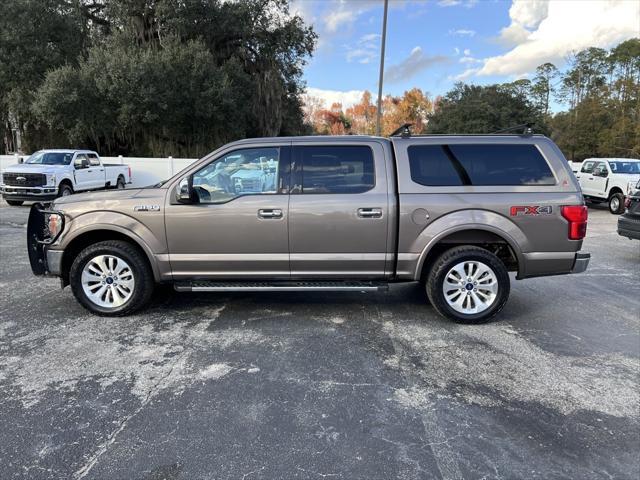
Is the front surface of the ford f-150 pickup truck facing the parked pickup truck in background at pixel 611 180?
no

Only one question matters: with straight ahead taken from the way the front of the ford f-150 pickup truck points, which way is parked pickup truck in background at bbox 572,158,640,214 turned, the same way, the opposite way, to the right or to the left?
to the left

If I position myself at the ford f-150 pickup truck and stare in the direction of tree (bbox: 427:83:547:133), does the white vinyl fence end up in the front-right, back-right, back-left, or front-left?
front-left

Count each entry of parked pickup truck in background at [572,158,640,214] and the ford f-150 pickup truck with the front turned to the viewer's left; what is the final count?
1

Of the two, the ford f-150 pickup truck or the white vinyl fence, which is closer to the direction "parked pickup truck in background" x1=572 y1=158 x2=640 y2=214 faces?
the ford f-150 pickup truck

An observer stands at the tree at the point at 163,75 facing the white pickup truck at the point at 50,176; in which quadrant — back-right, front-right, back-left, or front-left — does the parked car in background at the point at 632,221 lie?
front-left

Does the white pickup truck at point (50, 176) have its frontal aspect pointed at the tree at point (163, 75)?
no

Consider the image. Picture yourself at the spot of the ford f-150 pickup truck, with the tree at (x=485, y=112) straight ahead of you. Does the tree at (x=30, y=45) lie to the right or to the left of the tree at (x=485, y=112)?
left

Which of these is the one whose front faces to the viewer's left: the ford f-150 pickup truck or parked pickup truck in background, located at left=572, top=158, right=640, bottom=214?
the ford f-150 pickup truck

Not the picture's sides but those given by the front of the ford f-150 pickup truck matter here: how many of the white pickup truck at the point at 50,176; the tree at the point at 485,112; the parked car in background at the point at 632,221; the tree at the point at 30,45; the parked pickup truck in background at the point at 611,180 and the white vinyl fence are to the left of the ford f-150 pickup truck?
0

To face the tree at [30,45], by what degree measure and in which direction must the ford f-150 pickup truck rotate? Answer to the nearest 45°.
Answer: approximately 45° to its right

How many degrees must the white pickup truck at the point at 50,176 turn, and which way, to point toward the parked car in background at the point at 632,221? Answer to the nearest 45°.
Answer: approximately 90° to its left

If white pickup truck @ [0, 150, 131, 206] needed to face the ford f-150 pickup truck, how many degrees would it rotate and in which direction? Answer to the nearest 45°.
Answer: approximately 45° to its left

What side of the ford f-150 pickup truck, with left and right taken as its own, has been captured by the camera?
left

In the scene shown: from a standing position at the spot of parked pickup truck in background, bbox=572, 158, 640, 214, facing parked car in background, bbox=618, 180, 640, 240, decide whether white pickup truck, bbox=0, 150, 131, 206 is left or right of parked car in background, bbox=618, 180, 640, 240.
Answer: right

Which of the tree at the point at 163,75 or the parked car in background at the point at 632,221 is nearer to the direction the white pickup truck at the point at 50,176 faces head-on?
the parked car in background

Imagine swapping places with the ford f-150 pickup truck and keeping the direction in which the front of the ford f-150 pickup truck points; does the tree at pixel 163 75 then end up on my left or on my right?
on my right
